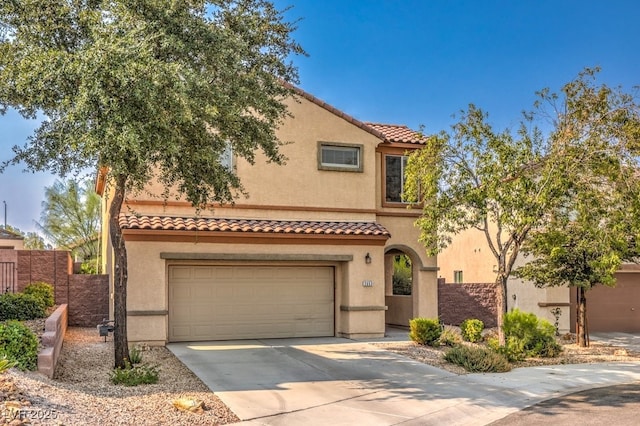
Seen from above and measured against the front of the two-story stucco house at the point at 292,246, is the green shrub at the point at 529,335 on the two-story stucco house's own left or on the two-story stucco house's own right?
on the two-story stucco house's own left

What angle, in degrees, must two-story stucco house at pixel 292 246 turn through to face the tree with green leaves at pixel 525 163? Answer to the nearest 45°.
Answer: approximately 45° to its left

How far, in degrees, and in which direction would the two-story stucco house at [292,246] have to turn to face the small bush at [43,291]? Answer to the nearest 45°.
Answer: approximately 90° to its right

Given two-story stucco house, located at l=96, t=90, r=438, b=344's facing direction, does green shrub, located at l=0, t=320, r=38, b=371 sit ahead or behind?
ahead

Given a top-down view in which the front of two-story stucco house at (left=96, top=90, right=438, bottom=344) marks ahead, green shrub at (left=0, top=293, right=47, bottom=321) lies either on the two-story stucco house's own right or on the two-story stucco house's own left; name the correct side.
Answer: on the two-story stucco house's own right

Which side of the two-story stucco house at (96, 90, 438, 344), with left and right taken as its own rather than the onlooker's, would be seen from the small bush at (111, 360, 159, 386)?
front

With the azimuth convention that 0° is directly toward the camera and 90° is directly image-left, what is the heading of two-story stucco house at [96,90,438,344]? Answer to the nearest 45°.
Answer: approximately 0°

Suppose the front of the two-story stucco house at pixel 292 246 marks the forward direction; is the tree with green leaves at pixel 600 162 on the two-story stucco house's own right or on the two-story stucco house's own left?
on the two-story stucco house's own left
